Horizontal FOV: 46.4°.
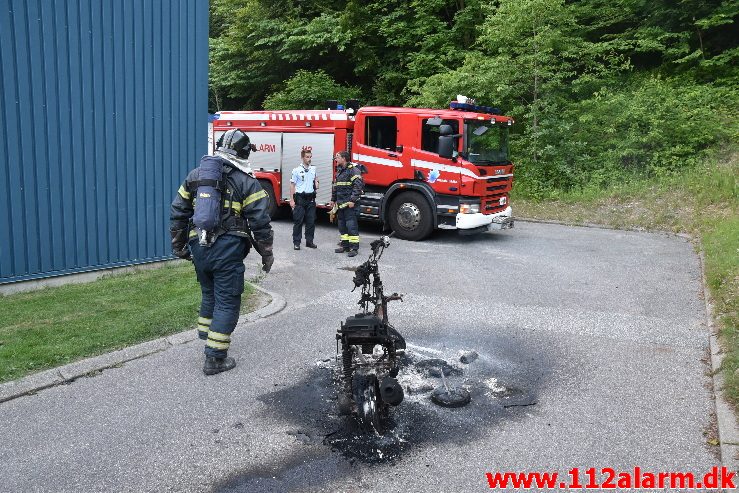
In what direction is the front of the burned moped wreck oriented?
away from the camera

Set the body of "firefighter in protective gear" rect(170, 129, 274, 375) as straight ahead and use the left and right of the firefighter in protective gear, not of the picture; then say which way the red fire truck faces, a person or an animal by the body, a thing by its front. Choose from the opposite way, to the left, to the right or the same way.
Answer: to the right

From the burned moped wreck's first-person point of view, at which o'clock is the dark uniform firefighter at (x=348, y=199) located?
The dark uniform firefighter is roughly at 12 o'clock from the burned moped wreck.

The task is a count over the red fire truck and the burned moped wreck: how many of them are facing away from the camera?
1

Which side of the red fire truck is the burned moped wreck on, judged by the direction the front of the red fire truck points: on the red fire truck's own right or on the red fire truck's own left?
on the red fire truck's own right

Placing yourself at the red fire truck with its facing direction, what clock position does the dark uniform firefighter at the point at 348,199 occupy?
The dark uniform firefighter is roughly at 3 o'clock from the red fire truck.

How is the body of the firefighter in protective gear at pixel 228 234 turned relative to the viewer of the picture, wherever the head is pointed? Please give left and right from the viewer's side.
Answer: facing away from the viewer and to the right of the viewer

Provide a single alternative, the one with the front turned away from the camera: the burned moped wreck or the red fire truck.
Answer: the burned moped wreck

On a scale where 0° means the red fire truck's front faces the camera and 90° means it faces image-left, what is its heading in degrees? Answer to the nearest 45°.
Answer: approximately 315°

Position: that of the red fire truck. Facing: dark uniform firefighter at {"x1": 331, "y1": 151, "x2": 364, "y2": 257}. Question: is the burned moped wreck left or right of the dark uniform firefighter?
left
